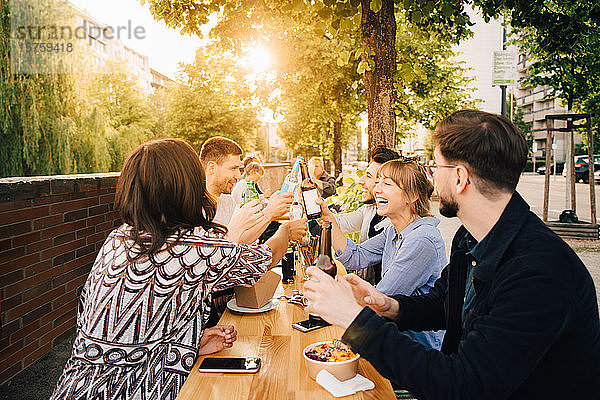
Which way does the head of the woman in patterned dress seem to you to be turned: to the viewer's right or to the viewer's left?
to the viewer's right

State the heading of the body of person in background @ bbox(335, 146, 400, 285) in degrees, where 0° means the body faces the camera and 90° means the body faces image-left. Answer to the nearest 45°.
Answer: approximately 90°

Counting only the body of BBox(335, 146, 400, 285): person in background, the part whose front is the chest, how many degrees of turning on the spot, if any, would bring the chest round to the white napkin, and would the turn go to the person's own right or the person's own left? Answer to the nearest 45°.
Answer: approximately 90° to the person's own left

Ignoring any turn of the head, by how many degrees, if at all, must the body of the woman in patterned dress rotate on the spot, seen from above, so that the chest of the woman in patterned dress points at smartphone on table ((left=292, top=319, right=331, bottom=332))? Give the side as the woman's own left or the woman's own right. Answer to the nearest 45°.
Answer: approximately 45° to the woman's own right

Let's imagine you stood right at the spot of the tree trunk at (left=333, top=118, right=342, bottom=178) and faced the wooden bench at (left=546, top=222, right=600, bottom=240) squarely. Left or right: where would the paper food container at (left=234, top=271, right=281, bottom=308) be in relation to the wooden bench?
right

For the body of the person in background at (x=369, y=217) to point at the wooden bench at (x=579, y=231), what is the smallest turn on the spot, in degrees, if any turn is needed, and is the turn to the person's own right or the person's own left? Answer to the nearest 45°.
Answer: approximately 135° to the person's own right

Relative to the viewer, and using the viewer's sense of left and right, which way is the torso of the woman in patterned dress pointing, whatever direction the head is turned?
facing away from the viewer and to the right of the viewer

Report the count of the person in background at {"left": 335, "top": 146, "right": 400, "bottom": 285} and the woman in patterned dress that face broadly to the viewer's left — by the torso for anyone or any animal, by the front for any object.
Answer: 1

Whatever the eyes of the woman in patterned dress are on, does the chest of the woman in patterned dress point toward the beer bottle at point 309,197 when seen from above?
yes
